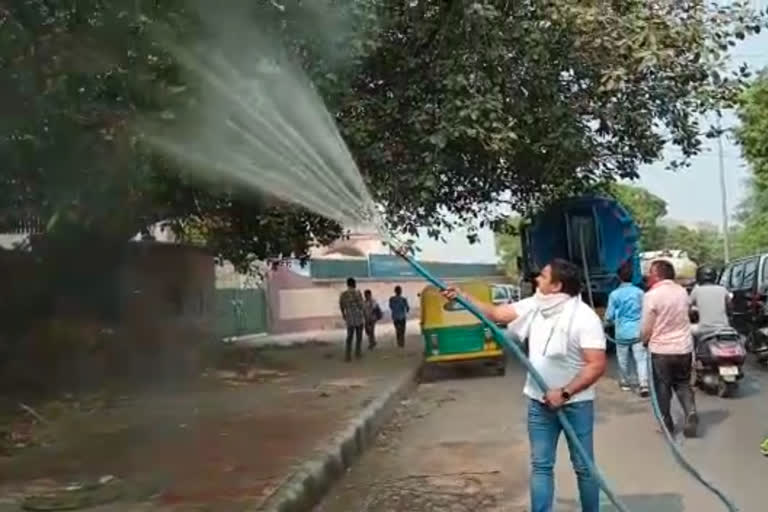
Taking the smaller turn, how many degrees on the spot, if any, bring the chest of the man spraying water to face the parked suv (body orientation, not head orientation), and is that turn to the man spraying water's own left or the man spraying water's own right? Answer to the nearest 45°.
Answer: approximately 135° to the man spraying water's own right

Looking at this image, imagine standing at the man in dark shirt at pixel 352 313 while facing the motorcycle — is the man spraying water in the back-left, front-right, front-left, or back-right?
front-right

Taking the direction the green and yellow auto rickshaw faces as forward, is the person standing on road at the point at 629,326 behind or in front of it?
behind

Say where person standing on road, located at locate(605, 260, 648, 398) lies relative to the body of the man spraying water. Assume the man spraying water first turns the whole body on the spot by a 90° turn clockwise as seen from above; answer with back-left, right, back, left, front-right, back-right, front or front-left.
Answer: front-right

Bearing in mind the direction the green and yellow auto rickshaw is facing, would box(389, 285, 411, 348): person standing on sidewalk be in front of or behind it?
in front

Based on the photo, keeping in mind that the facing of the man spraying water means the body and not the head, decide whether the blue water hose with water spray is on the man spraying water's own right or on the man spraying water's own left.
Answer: on the man spraying water's own right

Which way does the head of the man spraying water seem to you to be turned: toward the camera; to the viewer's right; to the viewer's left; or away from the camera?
to the viewer's left

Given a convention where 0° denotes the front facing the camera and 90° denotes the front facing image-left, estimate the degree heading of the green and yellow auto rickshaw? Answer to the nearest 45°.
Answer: approximately 180°

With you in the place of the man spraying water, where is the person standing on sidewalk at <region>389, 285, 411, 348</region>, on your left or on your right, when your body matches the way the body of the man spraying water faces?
on your right

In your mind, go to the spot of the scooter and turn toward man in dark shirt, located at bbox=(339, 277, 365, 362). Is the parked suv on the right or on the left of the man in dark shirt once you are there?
right

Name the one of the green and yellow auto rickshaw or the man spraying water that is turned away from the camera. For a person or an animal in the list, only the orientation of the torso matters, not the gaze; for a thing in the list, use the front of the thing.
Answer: the green and yellow auto rickshaw

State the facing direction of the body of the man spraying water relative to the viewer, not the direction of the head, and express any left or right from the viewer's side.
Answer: facing the viewer and to the left of the viewer

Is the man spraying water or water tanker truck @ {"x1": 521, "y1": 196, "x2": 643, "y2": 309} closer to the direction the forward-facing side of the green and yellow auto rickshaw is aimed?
the water tanker truck

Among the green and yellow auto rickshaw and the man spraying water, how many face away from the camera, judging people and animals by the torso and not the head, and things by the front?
1
